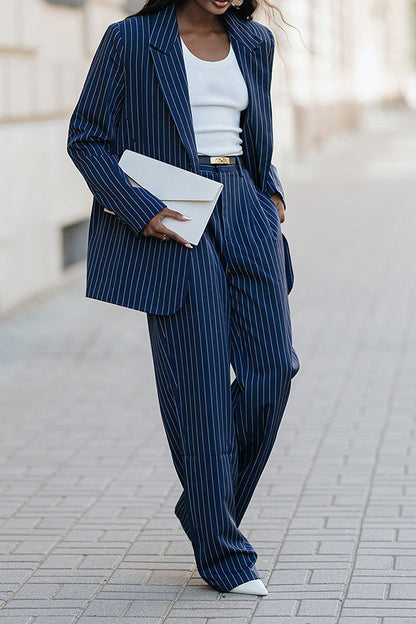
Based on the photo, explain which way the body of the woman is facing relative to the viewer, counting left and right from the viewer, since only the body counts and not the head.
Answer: facing the viewer and to the right of the viewer
